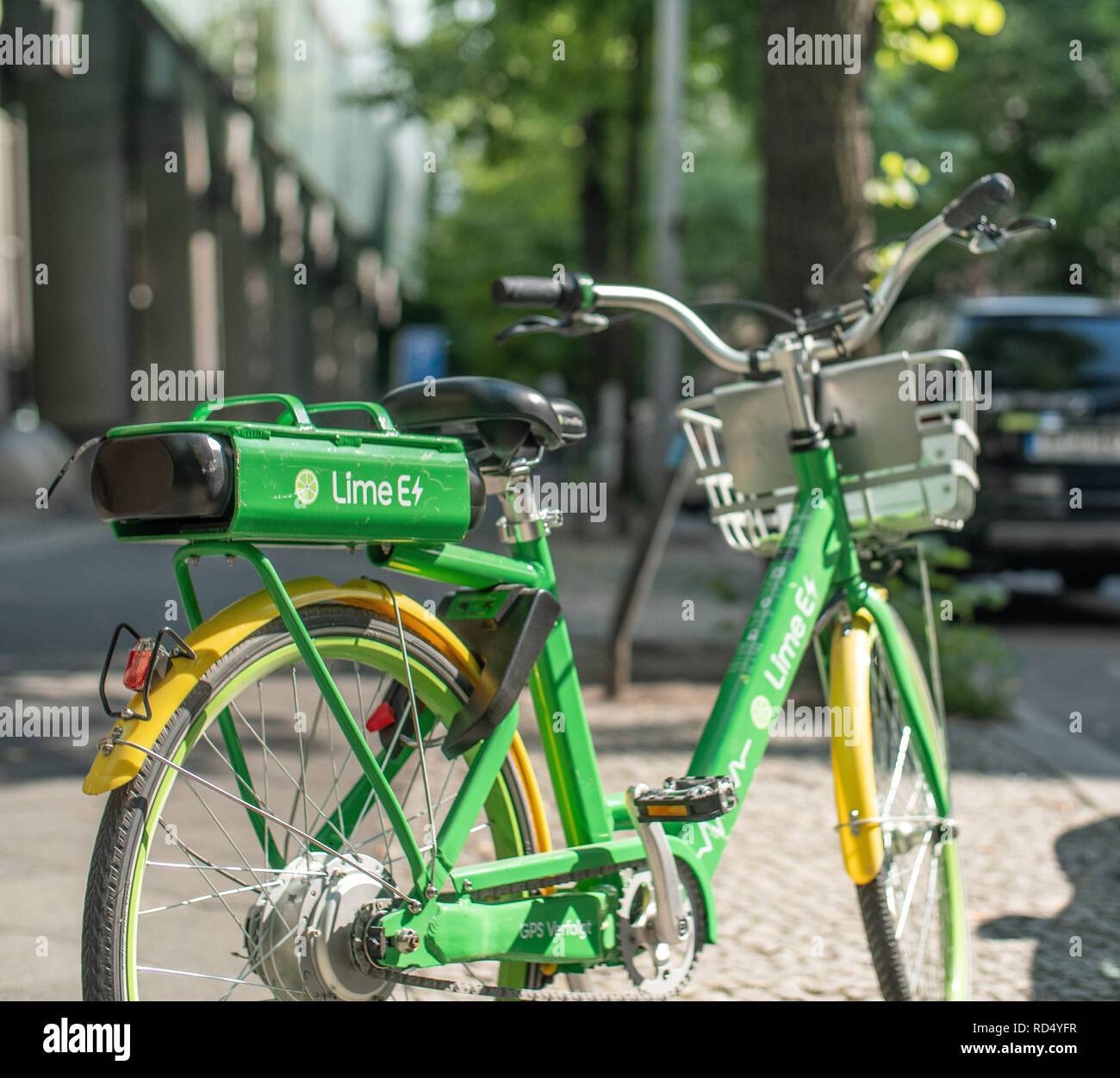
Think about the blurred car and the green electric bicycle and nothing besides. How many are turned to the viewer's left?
0

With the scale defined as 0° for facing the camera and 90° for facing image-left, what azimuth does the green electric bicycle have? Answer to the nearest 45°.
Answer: approximately 225°

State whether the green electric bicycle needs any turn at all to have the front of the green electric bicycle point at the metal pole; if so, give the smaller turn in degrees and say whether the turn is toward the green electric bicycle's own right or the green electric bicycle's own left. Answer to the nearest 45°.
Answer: approximately 45° to the green electric bicycle's own left
